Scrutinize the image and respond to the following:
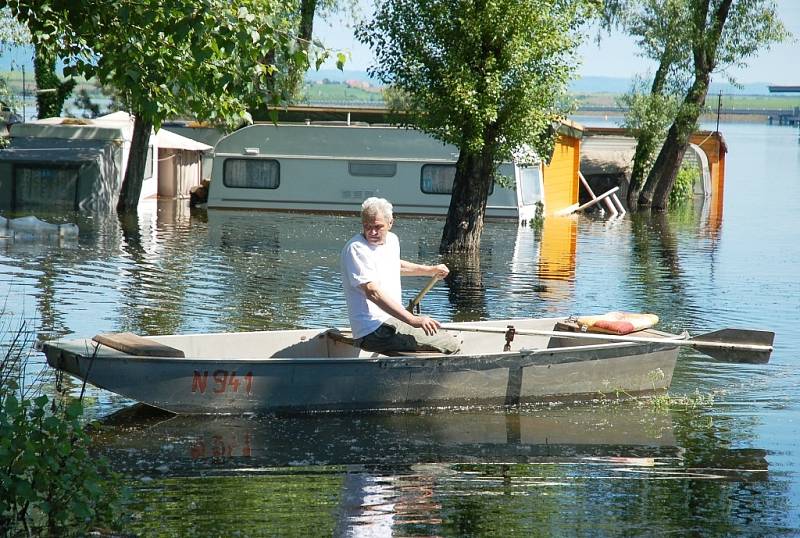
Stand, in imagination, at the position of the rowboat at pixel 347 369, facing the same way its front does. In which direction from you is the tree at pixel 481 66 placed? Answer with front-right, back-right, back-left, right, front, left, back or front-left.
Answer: right

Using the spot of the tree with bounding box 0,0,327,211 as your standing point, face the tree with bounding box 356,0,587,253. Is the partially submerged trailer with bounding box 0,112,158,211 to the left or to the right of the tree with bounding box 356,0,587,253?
left

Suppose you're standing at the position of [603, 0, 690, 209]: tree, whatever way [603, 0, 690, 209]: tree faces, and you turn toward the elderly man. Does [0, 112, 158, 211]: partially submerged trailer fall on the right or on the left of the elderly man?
right

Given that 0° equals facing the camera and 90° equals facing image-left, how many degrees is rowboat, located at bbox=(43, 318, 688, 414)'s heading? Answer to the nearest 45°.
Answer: approximately 90°

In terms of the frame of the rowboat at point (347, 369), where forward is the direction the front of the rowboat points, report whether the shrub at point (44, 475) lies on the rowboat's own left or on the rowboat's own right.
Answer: on the rowboat's own left

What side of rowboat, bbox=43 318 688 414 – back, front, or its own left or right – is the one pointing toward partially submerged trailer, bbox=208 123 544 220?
right
